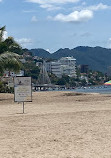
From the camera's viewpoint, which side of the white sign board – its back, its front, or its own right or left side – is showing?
front

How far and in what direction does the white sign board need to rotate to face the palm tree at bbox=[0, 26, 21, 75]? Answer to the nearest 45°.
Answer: approximately 180°
